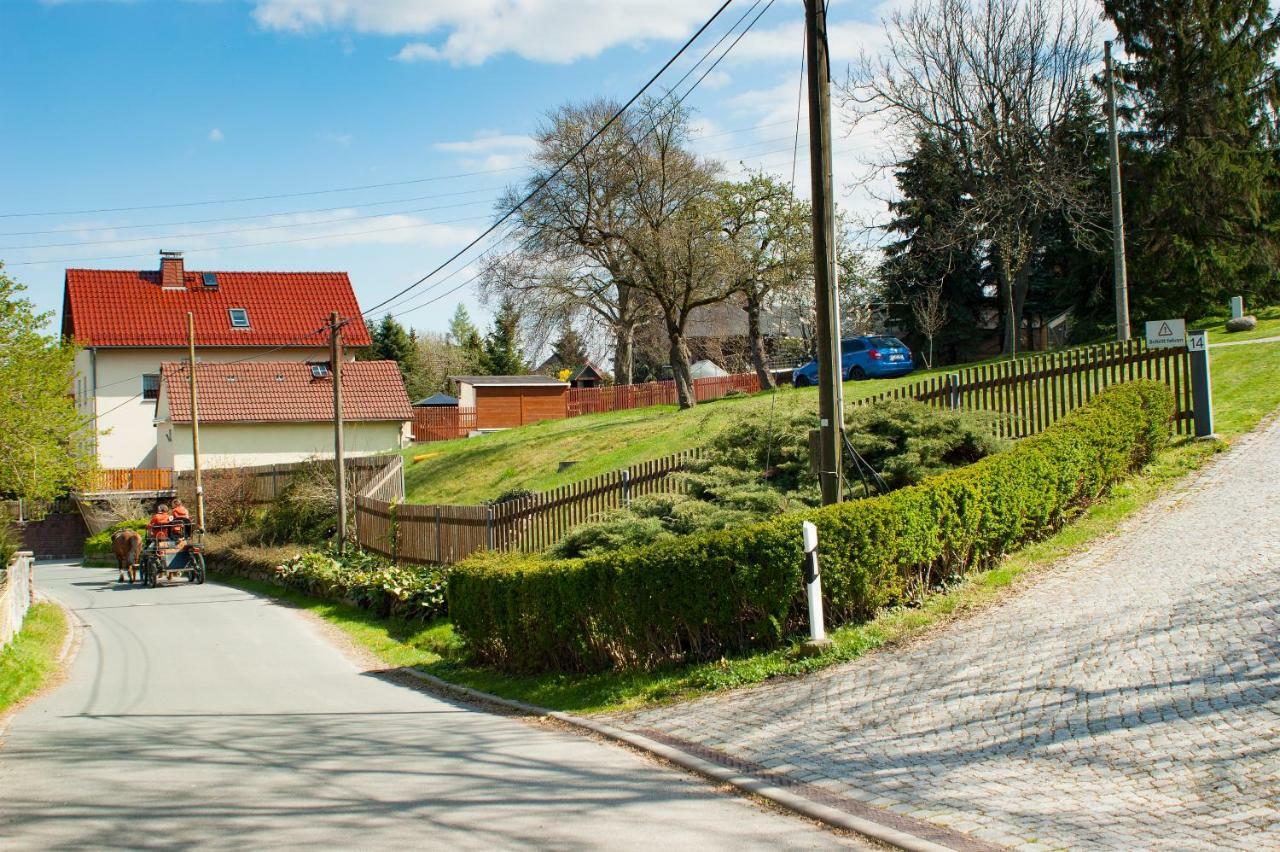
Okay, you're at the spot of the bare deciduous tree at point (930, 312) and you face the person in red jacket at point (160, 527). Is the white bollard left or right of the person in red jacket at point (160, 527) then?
left

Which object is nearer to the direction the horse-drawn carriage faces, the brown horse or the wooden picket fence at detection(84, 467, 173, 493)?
the brown horse

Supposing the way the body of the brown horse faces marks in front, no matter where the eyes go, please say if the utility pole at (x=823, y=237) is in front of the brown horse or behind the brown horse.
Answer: behind

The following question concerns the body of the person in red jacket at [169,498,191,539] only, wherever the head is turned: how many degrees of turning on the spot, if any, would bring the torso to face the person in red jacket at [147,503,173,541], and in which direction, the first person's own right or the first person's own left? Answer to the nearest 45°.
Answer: approximately 90° to the first person's own left

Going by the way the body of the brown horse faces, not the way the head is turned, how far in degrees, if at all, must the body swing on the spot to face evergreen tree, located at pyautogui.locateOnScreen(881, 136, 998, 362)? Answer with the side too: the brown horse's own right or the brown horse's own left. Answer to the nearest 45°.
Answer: approximately 135° to the brown horse's own right

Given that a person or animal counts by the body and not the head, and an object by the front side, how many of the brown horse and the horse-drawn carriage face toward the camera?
0

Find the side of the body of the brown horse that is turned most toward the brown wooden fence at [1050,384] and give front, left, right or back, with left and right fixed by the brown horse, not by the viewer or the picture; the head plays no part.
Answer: back

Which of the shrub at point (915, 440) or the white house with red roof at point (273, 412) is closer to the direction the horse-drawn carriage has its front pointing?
the white house with red roof

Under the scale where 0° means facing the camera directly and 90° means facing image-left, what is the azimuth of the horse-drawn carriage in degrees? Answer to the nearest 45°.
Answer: approximately 135°

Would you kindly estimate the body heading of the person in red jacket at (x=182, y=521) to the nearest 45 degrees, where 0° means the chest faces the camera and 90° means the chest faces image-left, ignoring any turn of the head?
approximately 135°
